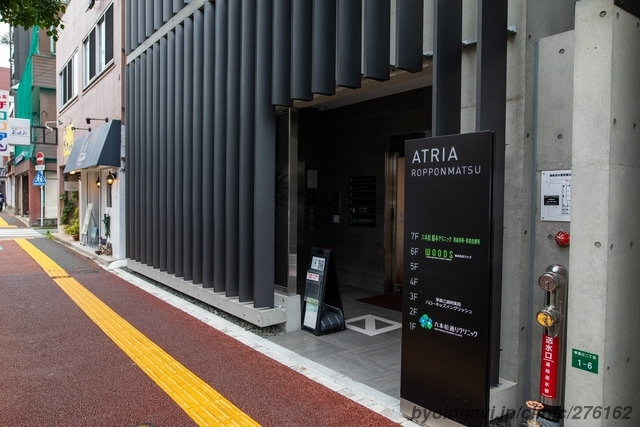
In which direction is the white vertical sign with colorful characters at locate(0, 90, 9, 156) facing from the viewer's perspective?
toward the camera

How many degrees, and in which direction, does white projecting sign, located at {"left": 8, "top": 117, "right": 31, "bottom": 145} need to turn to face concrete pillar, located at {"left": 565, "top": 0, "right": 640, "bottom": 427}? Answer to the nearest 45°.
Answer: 0° — it already faces it

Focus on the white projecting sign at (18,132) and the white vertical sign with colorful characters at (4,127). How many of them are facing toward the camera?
2

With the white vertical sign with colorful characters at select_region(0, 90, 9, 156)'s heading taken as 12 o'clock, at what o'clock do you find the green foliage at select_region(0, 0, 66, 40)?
The green foliage is roughly at 12 o'clock from the white vertical sign with colorful characters.

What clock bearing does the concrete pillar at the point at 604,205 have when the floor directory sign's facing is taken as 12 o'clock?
The concrete pillar is roughly at 8 o'clock from the floor directory sign.

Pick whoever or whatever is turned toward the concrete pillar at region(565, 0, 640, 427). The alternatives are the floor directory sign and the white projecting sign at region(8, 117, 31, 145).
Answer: the white projecting sign

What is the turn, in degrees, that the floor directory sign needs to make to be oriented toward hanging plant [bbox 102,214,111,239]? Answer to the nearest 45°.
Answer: approximately 90° to its right

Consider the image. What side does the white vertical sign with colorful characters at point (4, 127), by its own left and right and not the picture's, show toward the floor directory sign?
front

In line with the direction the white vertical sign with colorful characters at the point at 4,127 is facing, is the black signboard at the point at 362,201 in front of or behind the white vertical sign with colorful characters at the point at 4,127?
in front

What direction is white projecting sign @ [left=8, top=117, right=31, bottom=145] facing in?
toward the camera
